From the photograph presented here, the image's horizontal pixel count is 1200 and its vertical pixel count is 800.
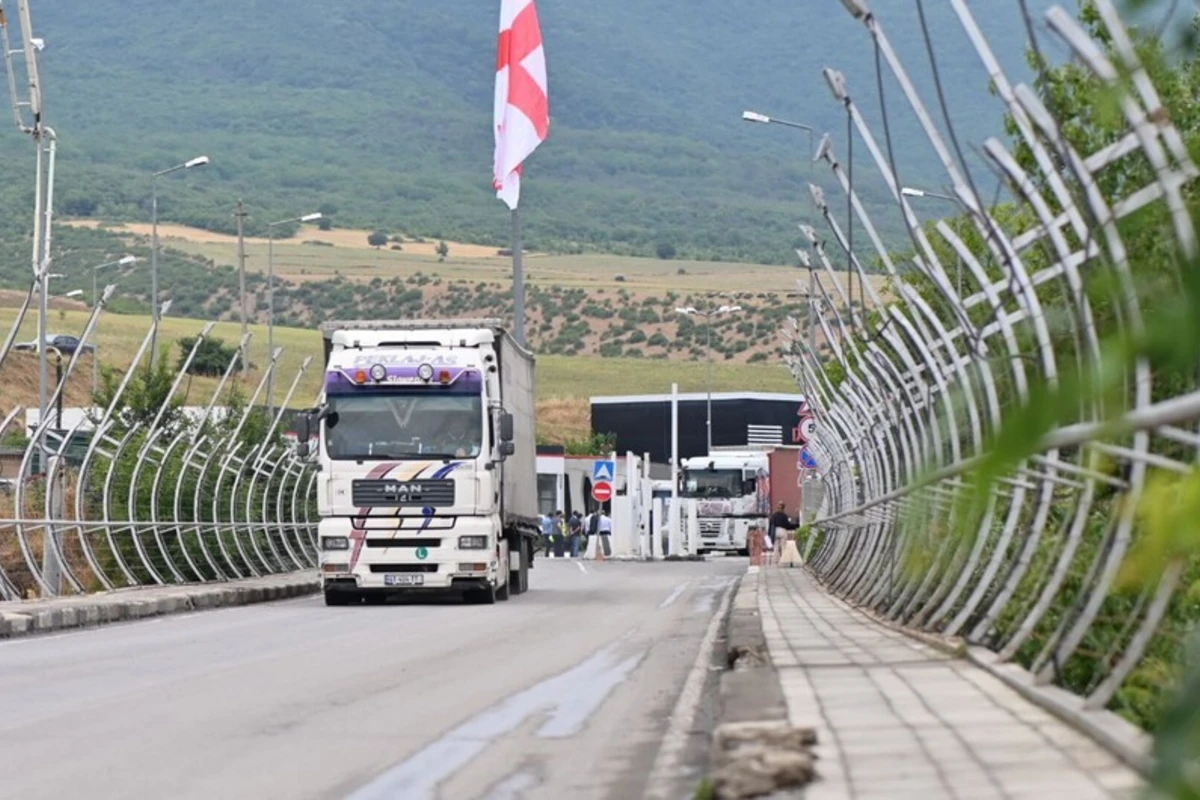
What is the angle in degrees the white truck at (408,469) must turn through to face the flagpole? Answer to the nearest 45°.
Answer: approximately 180°

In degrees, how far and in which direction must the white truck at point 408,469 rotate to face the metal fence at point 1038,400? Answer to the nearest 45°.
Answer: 0° — it already faces it

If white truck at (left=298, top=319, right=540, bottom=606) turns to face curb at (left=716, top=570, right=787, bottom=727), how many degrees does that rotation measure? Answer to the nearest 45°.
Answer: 0° — it already faces it

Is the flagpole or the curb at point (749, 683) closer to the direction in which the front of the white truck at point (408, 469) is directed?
the curb

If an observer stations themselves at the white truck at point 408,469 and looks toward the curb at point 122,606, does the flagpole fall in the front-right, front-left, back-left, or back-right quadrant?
back-right

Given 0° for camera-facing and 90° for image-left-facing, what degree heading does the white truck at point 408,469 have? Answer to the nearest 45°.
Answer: approximately 0°
